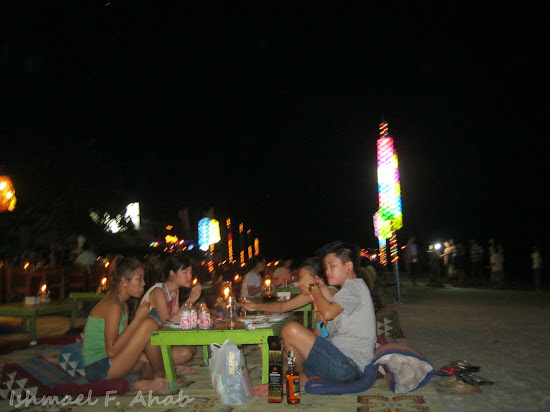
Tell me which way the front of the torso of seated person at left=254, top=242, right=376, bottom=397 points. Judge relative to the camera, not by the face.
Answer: to the viewer's left

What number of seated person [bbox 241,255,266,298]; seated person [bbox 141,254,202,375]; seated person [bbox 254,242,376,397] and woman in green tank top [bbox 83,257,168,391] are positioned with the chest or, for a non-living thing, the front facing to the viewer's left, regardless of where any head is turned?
1

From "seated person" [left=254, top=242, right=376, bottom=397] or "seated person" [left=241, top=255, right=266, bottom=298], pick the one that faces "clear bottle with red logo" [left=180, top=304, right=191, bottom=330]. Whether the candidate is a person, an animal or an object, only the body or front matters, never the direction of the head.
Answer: "seated person" [left=254, top=242, right=376, bottom=397]

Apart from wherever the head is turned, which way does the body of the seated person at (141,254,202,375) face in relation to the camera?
to the viewer's right

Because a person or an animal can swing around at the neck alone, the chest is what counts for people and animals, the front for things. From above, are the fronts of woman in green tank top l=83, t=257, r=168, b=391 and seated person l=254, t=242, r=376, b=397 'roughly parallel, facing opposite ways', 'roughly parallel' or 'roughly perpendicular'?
roughly parallel, facing opposite ways

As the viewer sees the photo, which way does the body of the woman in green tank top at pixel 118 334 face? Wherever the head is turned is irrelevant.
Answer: to the viewer's right

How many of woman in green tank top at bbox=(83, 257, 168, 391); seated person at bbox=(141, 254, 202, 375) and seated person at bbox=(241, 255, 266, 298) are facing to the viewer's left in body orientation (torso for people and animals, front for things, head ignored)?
0

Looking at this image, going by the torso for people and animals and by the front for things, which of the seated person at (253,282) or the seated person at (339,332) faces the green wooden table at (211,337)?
the seated person at (339,332)

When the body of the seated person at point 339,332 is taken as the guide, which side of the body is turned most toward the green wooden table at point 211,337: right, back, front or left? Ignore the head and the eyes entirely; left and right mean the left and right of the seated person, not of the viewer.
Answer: front

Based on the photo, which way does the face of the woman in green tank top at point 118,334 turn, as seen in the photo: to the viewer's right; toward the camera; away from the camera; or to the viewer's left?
to the viewer's right

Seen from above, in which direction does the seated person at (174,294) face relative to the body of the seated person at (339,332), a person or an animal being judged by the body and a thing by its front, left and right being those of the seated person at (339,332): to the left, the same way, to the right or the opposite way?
the opposite way

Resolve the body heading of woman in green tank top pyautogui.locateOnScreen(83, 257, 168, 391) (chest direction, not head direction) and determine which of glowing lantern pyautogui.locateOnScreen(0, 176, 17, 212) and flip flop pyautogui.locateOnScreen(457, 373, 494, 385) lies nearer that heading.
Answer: the flip flop
